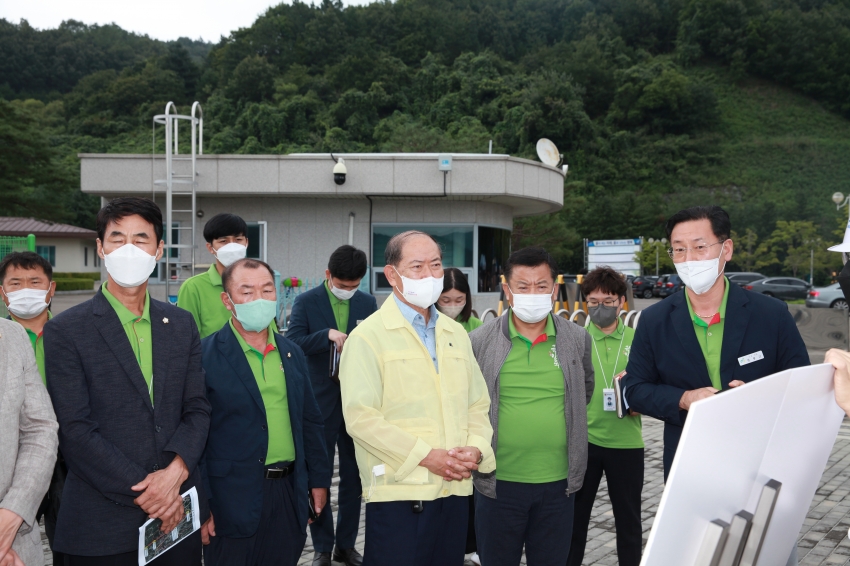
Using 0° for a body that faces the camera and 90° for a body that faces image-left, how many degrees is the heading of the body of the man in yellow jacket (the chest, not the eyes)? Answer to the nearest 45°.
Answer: approximately 315°

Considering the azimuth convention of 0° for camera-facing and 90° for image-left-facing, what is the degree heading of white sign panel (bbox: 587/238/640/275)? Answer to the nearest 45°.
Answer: approximately 0°

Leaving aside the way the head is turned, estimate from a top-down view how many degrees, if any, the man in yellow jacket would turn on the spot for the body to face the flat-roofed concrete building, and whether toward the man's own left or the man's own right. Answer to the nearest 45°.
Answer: approximately 135° to the man's own left

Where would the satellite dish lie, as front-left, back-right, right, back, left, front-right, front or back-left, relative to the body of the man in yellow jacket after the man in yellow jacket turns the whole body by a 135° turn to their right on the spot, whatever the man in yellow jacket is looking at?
right

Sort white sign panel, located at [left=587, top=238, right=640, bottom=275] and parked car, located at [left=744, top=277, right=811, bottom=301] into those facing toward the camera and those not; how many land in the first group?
1

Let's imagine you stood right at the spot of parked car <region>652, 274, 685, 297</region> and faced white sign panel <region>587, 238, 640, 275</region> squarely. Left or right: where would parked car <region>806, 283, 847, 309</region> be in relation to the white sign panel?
left
